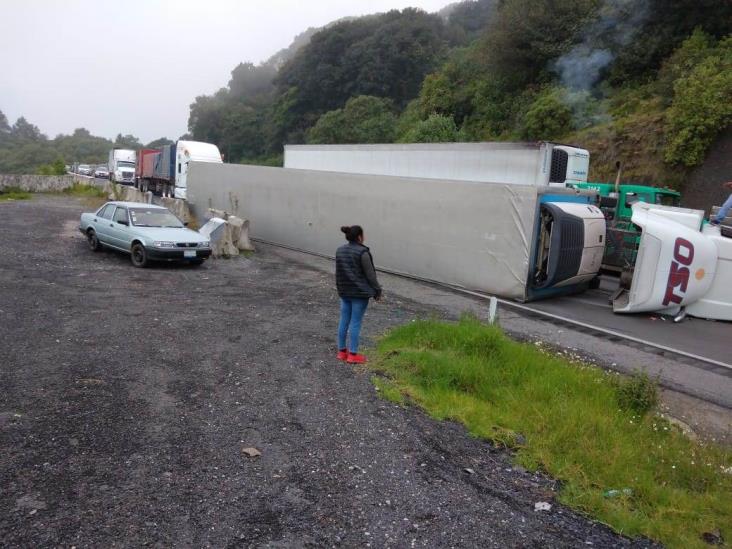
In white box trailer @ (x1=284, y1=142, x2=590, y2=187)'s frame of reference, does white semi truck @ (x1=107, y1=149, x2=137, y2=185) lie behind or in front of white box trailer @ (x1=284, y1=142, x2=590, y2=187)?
behind

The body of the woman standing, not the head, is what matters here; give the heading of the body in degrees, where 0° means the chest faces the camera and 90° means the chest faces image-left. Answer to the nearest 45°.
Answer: approximately 225°

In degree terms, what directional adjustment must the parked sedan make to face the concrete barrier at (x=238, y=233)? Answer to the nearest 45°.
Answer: approximately 90° to its left

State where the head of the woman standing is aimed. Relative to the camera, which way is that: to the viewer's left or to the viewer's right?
to the viewer's right

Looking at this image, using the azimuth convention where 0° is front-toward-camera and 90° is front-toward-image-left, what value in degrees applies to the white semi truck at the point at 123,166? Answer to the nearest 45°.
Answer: approximately 315°

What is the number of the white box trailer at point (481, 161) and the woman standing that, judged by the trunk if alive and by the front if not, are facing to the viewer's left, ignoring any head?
0

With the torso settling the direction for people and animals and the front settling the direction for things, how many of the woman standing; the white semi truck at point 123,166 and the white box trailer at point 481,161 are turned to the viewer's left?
0

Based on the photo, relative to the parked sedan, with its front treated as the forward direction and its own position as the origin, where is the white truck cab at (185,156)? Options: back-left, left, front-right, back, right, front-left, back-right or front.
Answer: back-left

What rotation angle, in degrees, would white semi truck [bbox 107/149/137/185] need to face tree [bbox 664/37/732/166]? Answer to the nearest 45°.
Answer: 0° — it already faces it

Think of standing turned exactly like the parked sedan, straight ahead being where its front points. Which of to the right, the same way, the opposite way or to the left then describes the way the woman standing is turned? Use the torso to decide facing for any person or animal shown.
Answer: to the left

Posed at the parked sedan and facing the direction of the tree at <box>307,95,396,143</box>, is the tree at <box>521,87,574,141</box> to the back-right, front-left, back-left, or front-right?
front-right

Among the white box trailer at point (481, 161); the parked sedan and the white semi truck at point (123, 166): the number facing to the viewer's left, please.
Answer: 0

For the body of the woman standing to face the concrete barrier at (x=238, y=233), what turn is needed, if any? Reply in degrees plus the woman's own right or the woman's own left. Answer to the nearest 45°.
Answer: approximately 45° to the woman's own left

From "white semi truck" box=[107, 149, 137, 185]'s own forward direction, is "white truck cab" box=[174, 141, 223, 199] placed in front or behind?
in front

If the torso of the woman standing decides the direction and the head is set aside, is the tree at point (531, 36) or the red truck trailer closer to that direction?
the tree

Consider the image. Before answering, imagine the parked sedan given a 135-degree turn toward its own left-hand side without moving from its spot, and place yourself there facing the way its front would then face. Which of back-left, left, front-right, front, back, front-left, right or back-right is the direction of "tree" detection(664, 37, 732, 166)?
right

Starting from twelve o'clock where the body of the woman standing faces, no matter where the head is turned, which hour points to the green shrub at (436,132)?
The green shrub is roughly at 11 o'clock from the woman standing.

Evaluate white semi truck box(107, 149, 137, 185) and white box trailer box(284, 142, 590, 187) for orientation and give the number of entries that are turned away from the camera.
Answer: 0

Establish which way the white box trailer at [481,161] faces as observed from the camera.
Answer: facing the viewer and to the right of the viewer
